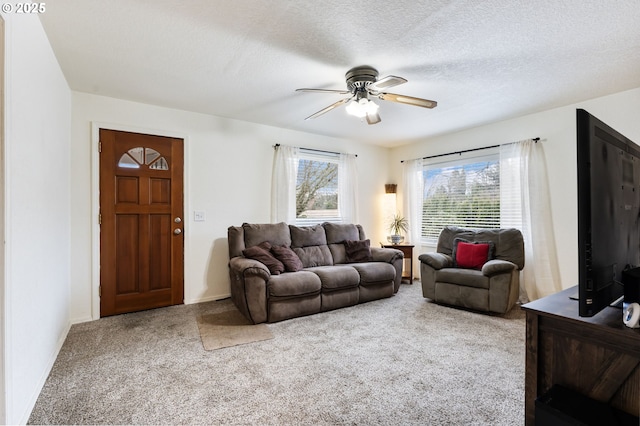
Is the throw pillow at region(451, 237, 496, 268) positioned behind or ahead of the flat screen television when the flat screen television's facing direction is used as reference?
ahead

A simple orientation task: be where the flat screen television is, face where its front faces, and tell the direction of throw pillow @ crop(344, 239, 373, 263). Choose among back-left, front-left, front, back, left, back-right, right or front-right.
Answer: front

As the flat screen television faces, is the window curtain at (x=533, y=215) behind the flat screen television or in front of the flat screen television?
in front

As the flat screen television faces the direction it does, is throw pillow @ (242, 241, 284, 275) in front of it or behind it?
in front

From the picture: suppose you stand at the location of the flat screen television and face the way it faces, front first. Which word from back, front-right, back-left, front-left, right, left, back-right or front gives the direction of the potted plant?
front

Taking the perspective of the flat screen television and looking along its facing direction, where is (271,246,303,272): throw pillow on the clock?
The throw pillow is roughly at 11 o'clock from the flat screen television.

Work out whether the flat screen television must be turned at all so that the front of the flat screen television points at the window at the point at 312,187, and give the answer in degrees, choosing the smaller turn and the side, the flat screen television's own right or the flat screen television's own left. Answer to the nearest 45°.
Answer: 0° — it already faces it

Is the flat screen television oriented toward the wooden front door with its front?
no

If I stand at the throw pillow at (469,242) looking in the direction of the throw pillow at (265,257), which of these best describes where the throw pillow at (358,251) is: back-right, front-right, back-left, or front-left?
front-right

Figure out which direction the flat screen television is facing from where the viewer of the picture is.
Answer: facing away from the viewer and to the left of the viewer

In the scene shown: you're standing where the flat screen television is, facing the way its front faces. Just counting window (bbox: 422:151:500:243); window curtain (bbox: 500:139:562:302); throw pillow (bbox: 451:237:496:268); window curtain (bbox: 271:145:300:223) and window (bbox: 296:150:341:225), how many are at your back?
0

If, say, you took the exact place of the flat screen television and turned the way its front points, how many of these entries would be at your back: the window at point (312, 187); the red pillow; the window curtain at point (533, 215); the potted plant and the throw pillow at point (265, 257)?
0

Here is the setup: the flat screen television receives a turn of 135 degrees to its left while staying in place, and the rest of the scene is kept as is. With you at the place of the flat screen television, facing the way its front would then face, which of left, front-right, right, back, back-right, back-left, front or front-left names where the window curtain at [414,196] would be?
back-right

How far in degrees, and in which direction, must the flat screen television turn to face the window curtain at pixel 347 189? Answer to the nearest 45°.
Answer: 0° — it already faces it
